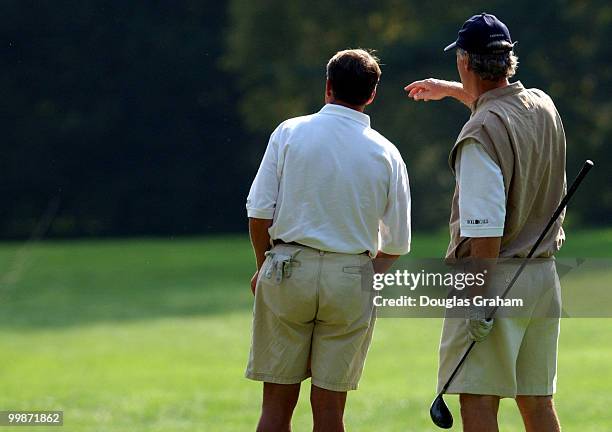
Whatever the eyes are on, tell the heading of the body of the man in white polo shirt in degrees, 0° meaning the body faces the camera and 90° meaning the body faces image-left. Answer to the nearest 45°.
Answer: approximately 180°

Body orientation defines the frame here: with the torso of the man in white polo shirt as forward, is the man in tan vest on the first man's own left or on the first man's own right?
on the first man's own right

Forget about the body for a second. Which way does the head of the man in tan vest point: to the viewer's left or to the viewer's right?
to the viewer's left

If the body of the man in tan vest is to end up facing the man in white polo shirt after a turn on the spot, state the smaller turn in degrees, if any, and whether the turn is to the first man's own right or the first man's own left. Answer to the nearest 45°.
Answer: approximately 45° to the first man's own left

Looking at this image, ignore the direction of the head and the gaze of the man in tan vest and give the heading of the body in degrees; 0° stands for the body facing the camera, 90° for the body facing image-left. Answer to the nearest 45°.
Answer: approximately 135°

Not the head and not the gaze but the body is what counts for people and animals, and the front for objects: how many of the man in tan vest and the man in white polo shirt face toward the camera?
0

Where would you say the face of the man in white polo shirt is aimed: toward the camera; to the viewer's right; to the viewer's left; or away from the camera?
away from the camera
